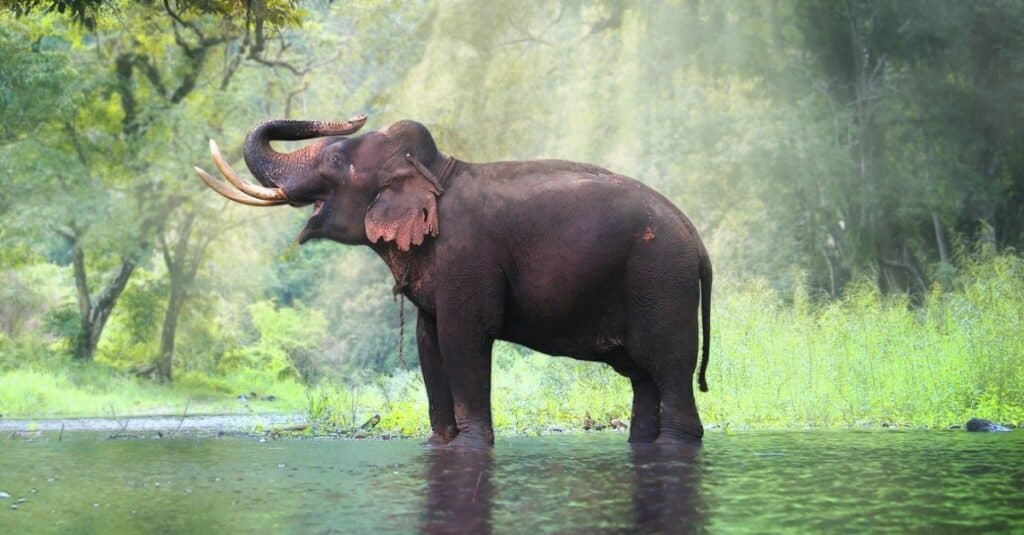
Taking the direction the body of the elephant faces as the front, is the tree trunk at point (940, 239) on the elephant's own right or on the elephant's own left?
on the elephant's own right

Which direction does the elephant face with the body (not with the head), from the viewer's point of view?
to the viewer's left

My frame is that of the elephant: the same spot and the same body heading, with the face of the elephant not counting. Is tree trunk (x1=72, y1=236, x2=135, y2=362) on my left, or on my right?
on my right

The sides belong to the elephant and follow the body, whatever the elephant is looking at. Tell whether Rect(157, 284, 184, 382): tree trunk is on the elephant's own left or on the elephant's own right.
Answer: on the elephant's own right
